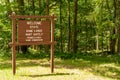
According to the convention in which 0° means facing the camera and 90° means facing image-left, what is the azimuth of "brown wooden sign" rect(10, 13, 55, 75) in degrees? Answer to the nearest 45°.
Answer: approximately 0°
